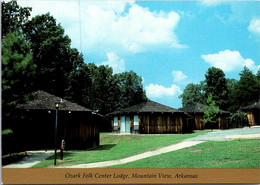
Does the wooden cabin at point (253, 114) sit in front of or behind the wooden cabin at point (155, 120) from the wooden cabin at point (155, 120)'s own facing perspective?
behind

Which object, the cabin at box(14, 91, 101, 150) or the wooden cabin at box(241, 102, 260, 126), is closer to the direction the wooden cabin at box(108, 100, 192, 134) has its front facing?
the cabin

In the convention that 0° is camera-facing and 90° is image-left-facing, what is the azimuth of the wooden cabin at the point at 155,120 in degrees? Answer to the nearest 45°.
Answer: approximately 45°
